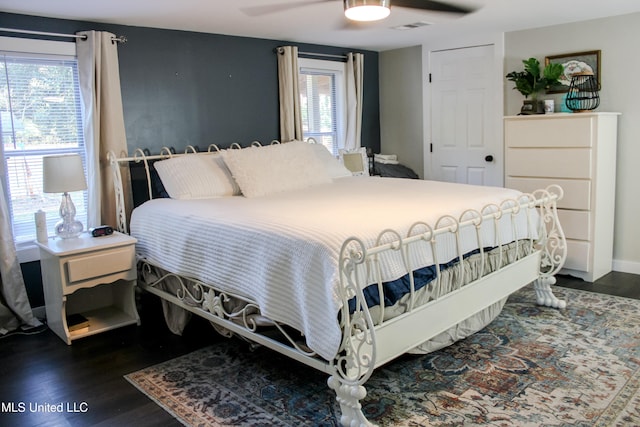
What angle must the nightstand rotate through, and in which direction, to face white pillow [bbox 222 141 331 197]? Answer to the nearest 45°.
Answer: approximately 45° to its left

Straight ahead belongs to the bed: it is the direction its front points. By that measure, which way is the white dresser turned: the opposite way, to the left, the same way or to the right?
to the right

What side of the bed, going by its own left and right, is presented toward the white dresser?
left

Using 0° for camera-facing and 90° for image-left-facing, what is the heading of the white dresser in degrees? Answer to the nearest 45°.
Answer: approximately 45°

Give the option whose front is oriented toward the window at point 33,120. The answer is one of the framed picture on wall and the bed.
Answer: the framed picture on wall

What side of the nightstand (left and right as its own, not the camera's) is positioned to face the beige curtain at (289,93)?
left

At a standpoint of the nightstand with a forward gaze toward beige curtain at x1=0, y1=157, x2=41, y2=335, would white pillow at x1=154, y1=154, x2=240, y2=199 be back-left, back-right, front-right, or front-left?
back-right

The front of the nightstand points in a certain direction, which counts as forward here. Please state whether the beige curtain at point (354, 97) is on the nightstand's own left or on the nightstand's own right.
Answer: on the nightstand's own left
